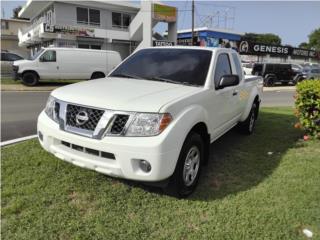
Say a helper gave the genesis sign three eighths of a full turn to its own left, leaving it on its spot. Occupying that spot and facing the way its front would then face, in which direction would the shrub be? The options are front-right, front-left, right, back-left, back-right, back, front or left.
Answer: back

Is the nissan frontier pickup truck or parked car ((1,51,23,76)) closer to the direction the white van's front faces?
the parked car

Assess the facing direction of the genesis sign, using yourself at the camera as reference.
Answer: facing the viewer and to the right of the viewer

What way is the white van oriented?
to the viewer's left

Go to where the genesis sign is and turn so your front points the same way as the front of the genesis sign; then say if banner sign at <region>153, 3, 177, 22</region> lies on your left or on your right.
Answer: on your right

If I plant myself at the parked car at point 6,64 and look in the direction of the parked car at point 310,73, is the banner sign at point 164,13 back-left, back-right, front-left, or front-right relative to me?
front-left

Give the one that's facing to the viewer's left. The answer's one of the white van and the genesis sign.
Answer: the white van

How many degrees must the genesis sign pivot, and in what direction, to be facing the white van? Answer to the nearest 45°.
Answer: approximately 45° to its right

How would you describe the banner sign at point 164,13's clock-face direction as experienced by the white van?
The banner sign is roughly at 4 o'clock from the white van.

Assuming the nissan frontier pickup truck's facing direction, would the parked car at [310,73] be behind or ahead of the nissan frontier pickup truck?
behind

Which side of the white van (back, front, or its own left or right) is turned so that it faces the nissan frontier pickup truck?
left

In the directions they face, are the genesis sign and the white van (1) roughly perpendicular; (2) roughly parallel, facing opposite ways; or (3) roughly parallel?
roughly perpendicular
